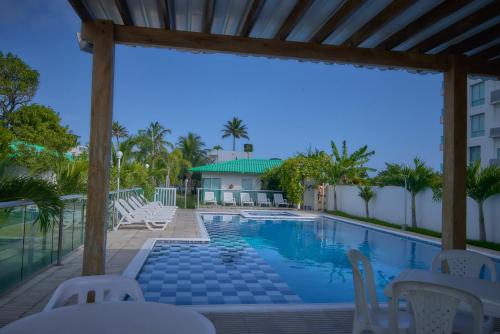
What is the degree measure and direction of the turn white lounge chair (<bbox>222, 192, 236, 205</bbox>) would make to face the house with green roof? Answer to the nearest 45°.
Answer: approximately 180°

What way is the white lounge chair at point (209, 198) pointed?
toward the camera

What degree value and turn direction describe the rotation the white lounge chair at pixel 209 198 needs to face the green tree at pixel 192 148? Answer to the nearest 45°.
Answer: approximately 180°

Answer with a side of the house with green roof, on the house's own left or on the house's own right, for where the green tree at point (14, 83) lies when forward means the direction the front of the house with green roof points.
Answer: on the house's own right

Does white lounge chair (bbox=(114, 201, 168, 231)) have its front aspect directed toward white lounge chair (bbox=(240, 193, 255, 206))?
no

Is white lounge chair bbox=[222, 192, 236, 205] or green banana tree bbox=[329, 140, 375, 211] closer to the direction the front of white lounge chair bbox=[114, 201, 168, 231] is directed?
the green banana tree

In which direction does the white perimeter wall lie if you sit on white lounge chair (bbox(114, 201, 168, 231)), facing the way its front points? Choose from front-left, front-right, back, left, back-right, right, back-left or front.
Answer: front

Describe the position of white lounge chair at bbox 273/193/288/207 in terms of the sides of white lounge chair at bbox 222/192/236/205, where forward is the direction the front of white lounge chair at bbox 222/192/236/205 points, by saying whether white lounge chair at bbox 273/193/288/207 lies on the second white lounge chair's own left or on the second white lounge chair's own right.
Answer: on the second white lounge chair's own left

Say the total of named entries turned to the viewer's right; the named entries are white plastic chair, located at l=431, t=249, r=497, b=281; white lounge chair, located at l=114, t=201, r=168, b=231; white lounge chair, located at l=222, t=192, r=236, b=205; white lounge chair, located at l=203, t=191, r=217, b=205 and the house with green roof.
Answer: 1

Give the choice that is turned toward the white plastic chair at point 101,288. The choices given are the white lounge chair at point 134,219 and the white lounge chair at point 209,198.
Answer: the white lounge chair at point 209,198

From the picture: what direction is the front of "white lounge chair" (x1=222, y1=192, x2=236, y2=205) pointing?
toward the camera

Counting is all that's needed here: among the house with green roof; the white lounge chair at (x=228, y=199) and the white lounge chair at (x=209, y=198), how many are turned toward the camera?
3

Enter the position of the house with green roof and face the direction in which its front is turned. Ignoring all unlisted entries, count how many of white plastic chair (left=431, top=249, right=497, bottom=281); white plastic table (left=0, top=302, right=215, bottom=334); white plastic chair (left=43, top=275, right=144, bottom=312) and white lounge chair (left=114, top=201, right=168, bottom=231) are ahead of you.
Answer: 4

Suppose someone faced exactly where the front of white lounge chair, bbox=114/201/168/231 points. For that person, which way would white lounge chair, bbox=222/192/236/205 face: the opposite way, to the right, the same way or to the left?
to the right

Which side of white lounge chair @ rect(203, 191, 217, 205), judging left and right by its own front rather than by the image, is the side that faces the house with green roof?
back

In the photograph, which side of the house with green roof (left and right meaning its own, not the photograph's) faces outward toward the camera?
front
